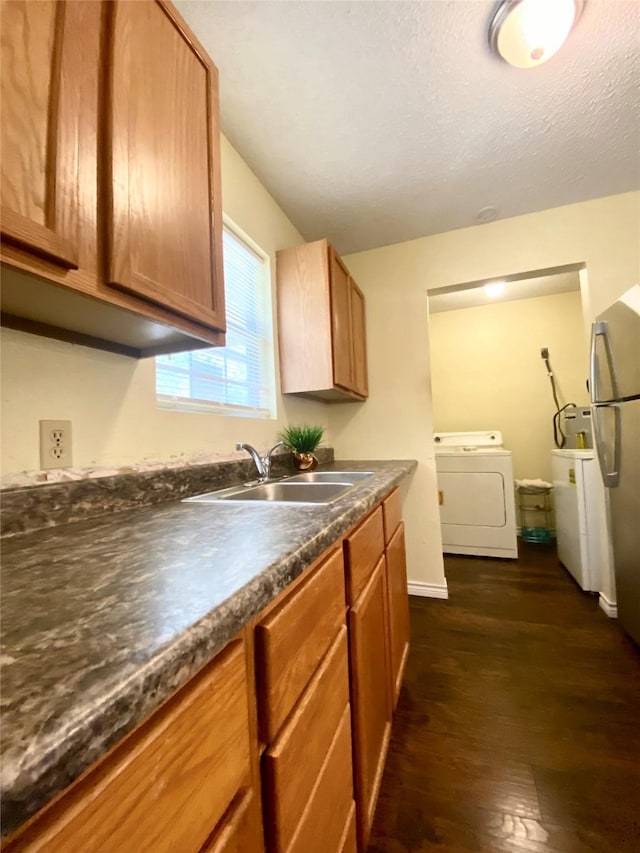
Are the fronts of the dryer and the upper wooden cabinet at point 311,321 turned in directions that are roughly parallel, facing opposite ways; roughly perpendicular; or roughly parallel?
roughly perpendicular

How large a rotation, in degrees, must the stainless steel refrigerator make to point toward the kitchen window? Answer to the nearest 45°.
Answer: approximately 45° to its left

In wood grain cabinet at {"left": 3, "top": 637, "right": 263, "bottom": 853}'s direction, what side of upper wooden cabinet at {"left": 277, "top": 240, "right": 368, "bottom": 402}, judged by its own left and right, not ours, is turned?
right

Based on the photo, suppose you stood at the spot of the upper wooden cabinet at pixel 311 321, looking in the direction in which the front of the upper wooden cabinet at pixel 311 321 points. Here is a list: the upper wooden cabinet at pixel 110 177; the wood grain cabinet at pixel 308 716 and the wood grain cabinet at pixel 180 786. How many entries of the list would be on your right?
3

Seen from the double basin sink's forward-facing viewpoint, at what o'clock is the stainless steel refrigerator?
The stainless steel refrigerator is roughly at 12 o'clock from the double basin sink.

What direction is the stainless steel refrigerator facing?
to the viewer's left

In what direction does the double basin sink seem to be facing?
to the viewer's right

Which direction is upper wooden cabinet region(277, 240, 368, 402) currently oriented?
to the viewer's right

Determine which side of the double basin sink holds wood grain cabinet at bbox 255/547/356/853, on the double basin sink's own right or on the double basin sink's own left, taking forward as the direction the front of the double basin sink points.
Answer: on the double basin sink's own right
